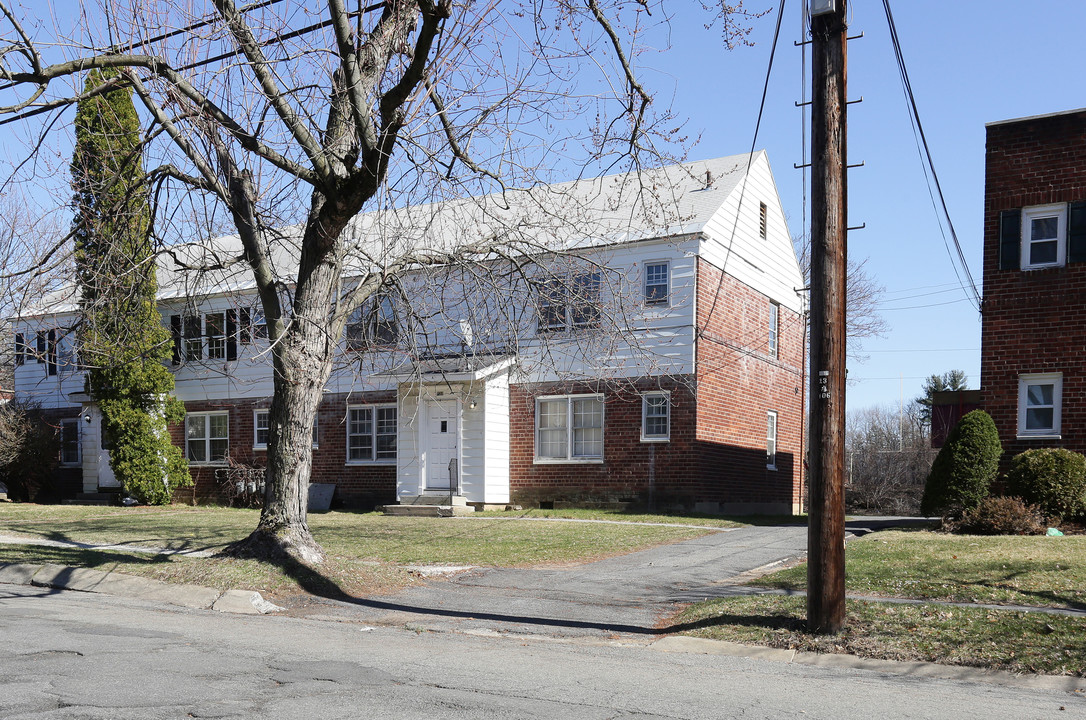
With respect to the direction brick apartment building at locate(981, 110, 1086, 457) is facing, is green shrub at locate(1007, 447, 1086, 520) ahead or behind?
ahead

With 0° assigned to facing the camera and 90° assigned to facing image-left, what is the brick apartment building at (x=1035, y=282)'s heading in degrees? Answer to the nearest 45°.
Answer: approximately 0°

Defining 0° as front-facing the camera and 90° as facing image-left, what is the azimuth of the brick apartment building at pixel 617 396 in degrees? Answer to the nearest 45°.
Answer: approximately 45°
